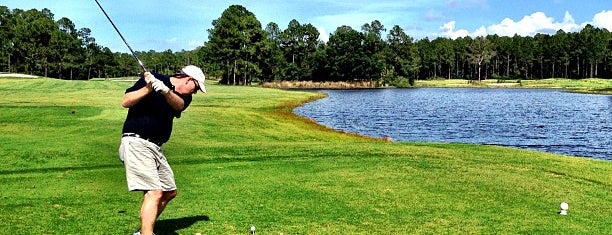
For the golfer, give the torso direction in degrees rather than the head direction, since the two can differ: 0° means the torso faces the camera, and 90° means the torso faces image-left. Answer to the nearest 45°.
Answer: approximately 315°

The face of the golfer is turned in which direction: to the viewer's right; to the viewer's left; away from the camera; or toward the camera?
to the viewer's right
